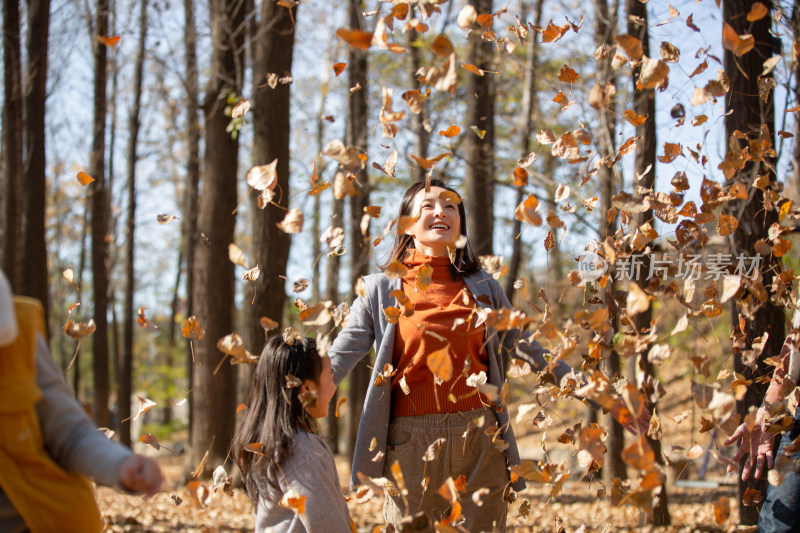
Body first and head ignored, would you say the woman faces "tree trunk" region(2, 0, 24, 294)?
no

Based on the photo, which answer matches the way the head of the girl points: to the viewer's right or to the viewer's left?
to the viewer's right

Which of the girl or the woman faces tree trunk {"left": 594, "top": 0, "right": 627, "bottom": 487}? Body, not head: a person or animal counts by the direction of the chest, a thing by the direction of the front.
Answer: the girl

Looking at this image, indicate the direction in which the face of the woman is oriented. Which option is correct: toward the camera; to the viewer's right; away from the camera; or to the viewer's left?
toward the camera

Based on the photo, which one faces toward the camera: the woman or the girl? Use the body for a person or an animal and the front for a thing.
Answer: the woman

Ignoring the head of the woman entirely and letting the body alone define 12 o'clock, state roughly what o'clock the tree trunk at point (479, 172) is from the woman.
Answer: The tree trunk is roughly at 6 o'clock from the woman.

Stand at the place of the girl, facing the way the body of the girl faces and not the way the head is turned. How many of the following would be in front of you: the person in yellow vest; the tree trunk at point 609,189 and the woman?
2

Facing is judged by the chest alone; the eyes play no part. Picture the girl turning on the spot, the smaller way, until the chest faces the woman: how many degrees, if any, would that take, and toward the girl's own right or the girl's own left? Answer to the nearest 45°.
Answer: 0° — they already face them

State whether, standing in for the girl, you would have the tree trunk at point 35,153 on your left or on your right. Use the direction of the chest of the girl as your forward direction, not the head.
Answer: on your left

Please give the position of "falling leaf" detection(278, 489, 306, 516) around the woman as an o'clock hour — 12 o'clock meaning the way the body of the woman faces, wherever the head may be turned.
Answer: The falling leaf is roughly at 1 o'clock from the woman.

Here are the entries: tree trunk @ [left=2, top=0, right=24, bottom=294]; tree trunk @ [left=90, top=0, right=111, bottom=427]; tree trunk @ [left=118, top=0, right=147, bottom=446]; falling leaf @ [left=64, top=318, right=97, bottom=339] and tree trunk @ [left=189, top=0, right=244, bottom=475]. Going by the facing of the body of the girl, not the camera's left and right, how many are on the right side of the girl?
0

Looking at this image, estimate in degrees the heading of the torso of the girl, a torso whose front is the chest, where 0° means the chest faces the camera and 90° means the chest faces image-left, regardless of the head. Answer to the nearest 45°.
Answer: approximately 225°

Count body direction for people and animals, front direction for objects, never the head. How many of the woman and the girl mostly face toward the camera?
1

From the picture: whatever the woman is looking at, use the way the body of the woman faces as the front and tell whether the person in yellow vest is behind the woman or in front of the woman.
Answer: in front

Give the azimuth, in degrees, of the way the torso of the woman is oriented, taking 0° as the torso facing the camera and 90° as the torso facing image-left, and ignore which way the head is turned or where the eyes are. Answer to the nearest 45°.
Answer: approximately 0°
